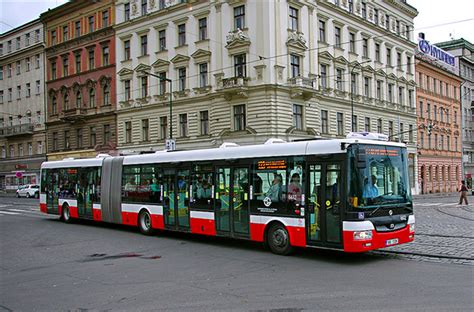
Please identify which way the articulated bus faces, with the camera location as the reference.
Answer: facing the viewer and to the right of the viewer
